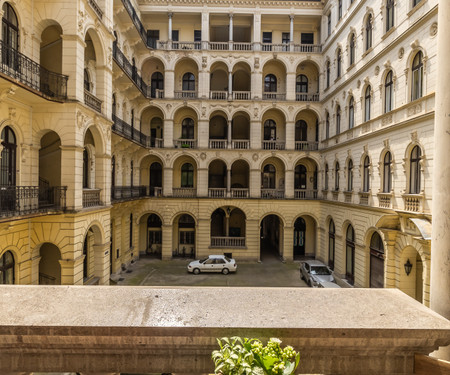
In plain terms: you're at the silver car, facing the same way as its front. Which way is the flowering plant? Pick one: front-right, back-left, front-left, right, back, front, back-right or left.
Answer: front-right

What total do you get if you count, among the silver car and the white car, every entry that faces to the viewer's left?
1

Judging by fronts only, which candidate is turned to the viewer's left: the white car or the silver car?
the white car

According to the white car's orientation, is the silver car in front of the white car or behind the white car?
behind

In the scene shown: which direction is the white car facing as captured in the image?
to the viewer's left
